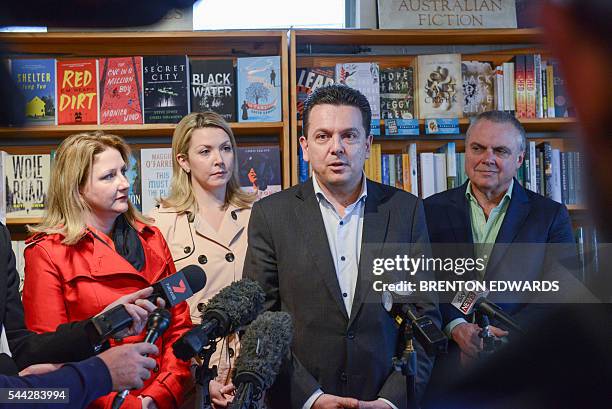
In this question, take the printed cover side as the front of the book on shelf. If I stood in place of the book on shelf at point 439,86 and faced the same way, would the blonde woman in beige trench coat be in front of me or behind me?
in front

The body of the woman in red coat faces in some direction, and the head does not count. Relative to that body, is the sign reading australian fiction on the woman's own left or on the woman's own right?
on the woman's own left

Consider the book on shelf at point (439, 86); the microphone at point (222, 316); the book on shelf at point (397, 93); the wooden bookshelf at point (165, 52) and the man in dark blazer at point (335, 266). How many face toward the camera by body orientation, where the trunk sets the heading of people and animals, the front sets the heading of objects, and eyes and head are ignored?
4

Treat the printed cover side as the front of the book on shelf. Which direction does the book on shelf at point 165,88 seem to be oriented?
toward the camera

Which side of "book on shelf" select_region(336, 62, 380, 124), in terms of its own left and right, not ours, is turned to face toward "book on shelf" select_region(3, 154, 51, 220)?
right

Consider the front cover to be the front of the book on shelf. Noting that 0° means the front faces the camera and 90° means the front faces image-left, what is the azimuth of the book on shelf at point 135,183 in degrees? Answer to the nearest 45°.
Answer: approximately 0°

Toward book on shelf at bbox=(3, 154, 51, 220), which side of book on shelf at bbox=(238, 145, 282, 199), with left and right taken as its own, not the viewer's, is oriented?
right

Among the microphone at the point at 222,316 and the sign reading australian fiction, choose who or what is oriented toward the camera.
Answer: the sign reading australian fiction

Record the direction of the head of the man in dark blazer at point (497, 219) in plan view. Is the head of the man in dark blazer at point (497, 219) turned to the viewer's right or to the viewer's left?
to the viewer's left

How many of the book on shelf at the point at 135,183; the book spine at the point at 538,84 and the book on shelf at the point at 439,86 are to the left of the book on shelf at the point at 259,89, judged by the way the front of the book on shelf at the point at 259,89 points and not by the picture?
2

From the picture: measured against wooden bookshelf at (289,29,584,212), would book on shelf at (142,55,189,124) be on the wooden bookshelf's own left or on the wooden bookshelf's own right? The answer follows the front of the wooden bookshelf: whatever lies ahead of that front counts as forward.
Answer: on the wooden bookshelf's own right

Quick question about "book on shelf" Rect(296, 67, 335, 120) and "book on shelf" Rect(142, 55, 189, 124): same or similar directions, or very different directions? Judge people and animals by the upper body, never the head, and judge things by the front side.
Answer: same or similar directions

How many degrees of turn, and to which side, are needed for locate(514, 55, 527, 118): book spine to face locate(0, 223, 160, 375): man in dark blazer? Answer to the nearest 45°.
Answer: approximately 45° to its right

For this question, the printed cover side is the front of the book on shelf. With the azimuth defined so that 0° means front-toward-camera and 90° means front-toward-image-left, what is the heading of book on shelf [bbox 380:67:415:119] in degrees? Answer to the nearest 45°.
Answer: approximately 0°

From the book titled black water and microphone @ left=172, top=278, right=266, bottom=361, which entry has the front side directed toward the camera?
the book titled black water

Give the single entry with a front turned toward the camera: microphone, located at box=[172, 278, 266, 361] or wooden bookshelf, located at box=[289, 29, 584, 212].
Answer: the wooden bookshelf

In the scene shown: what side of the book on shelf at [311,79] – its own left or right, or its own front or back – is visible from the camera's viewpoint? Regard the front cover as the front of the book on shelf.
front

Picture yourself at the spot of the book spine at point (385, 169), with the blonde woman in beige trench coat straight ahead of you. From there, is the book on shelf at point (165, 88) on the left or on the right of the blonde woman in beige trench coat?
right
